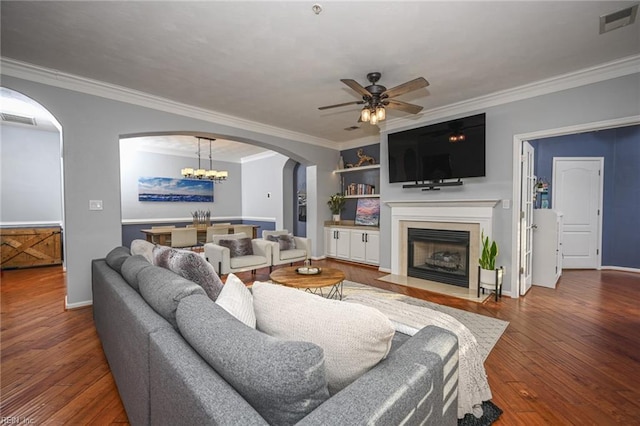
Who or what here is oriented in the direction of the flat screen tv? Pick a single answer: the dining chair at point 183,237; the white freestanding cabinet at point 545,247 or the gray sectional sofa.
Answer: the gray sectional sofa

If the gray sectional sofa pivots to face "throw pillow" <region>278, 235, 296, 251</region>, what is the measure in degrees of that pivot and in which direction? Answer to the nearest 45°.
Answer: approximately 45° to its left

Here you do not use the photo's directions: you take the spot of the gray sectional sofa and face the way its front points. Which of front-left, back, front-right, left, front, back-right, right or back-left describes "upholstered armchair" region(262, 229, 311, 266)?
front-left

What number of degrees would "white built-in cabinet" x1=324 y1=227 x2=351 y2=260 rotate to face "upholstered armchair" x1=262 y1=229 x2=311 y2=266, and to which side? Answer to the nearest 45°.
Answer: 0° — it already faces it

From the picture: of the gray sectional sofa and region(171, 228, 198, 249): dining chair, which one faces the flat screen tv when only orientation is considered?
the gray sectional sofa

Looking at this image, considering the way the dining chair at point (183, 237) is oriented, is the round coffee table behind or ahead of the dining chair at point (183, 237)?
behind

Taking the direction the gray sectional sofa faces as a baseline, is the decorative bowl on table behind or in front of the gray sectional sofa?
in front

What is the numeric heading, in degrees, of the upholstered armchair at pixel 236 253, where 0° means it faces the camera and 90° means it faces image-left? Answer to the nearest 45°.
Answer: approximately 315°

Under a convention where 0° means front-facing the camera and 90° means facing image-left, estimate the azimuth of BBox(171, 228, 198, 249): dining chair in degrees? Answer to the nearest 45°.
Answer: approximately 180°

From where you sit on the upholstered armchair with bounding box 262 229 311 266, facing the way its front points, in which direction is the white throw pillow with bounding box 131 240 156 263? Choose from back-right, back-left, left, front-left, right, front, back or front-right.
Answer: right

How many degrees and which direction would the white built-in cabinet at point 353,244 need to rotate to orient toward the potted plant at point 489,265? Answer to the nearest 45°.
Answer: approximately 90° to its left

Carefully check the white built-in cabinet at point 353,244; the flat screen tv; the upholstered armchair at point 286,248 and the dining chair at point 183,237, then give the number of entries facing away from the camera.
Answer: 1

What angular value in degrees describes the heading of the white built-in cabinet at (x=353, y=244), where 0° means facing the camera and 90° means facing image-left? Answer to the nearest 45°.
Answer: approximately 45°

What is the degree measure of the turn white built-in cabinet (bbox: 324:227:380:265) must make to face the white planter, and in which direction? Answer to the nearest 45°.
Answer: approximately 90° to its left
